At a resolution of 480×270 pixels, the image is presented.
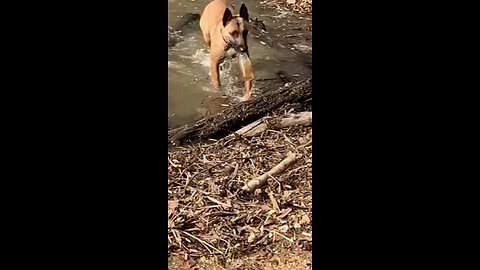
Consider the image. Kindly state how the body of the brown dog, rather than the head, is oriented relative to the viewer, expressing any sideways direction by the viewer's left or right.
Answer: facing the viewer and to the right of the viewer
